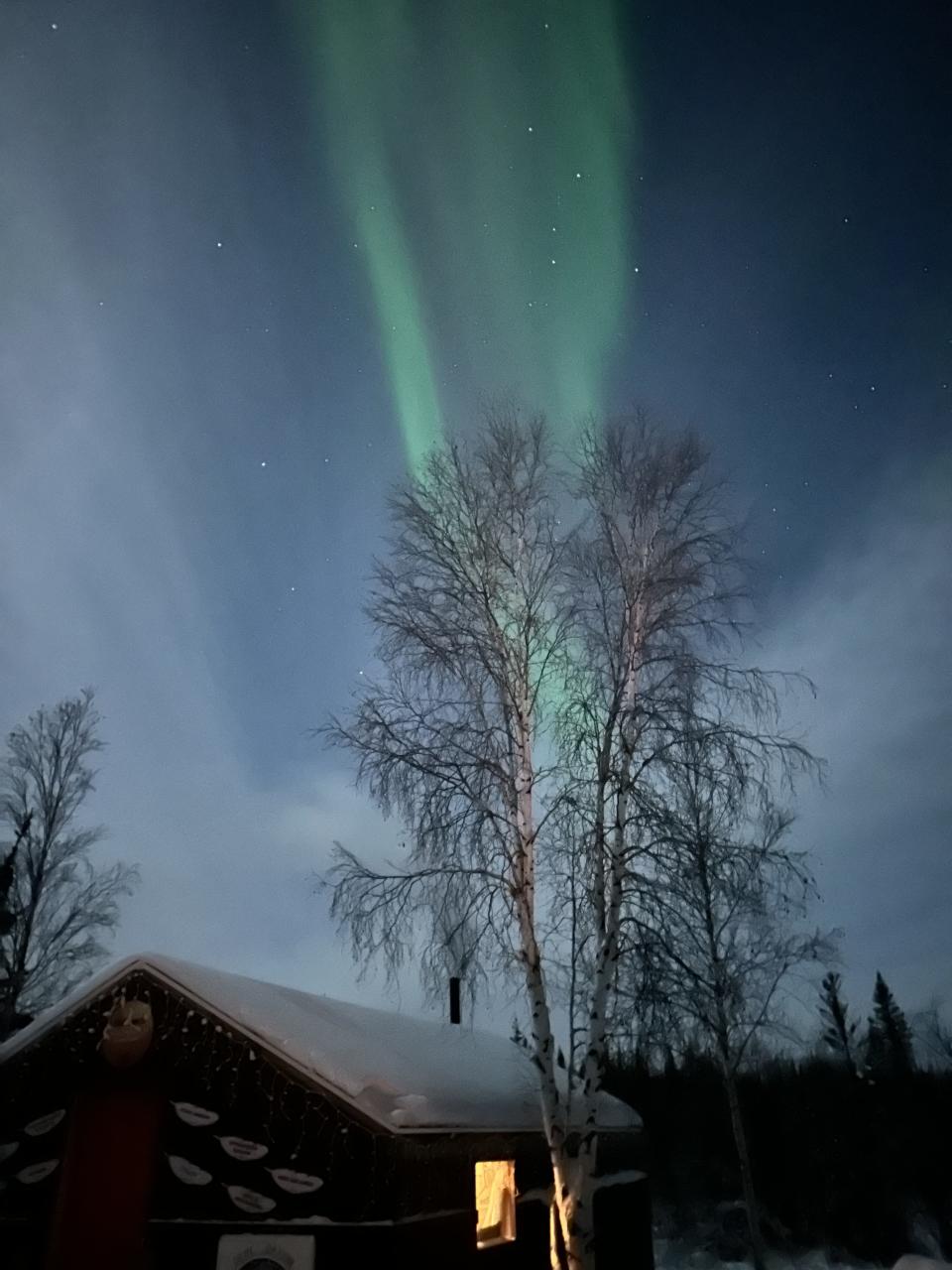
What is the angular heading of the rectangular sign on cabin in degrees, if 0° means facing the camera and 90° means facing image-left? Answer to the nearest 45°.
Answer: approximately 0°

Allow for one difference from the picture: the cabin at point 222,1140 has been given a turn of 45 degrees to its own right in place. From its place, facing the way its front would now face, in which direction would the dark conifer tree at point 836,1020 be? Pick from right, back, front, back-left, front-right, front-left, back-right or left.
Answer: back-right

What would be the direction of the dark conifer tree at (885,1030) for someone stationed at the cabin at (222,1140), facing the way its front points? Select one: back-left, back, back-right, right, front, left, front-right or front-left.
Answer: back

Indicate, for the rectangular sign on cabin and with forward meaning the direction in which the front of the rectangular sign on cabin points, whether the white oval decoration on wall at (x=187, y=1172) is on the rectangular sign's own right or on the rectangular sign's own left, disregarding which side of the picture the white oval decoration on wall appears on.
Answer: on the rectangular sign's own right
